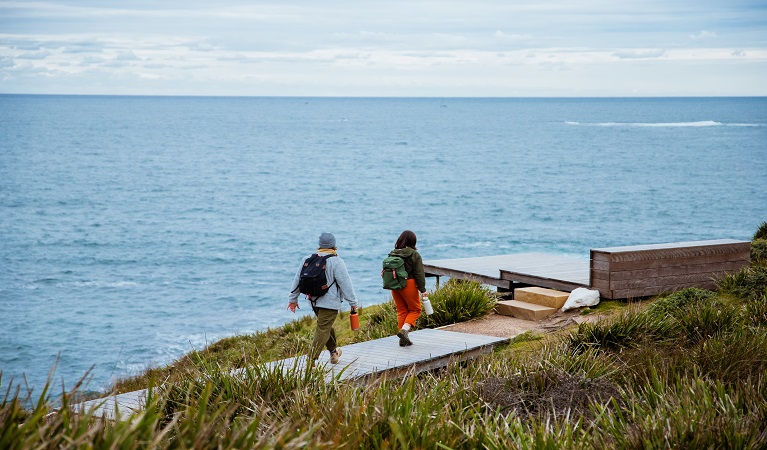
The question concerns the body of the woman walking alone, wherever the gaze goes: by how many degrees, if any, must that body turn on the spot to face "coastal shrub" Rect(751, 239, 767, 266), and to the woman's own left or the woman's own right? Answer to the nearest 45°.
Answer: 0° — they already face it

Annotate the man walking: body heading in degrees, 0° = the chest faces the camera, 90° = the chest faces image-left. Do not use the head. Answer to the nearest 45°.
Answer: approximately 225°

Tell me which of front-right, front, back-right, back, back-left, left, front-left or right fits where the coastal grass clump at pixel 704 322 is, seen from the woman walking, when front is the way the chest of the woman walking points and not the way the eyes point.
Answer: front-right

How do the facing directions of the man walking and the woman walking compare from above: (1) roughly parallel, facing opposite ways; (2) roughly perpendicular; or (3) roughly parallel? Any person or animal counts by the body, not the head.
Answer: roughly parallel

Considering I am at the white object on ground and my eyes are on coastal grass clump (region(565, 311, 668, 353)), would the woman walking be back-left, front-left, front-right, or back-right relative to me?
front-right

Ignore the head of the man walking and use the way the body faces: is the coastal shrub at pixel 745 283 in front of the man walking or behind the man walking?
in front

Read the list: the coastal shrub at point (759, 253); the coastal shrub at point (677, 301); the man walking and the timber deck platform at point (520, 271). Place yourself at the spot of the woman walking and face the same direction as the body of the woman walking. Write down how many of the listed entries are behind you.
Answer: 1

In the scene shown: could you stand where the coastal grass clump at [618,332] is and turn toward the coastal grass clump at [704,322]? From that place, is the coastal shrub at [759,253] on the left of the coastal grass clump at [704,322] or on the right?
left

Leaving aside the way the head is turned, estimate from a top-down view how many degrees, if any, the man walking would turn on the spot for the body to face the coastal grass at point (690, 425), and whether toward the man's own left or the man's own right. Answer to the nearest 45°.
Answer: approximately 90° to the man's own right

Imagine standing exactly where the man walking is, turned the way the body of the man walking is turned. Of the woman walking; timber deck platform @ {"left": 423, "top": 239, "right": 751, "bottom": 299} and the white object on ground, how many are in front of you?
3

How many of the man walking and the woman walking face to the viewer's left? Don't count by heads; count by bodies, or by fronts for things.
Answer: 0

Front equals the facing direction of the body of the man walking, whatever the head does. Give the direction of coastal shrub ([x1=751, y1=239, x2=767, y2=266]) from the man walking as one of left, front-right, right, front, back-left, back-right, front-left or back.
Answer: front

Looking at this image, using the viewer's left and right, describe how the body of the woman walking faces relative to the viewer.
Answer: facing away from the viewer and to the right of the viewer

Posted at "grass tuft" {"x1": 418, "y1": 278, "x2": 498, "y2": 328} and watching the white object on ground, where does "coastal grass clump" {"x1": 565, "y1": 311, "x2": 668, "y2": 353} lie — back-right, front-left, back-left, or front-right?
front-right
